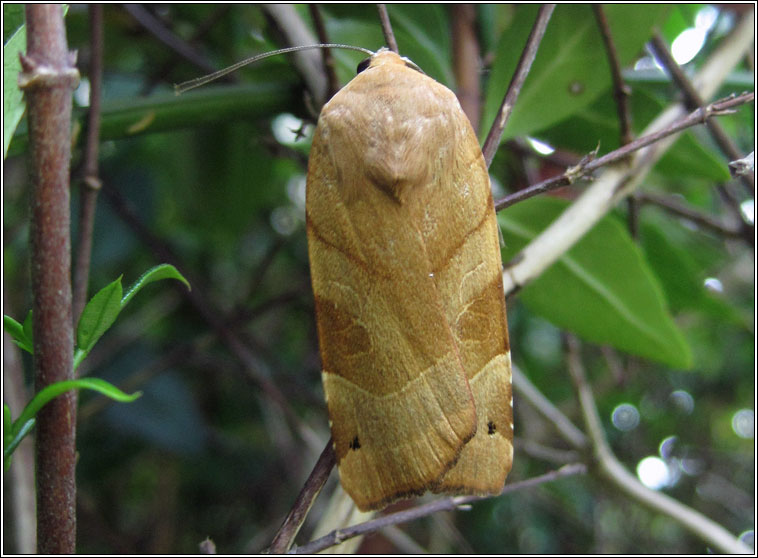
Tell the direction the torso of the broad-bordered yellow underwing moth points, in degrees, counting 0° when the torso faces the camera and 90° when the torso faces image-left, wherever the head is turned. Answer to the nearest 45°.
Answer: approximately 180°
